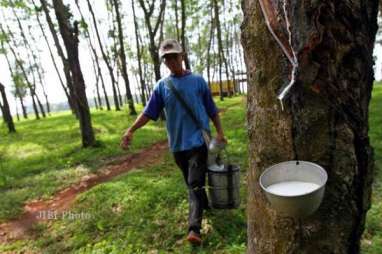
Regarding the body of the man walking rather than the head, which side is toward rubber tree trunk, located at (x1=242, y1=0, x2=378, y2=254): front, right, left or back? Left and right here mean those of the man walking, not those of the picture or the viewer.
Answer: front

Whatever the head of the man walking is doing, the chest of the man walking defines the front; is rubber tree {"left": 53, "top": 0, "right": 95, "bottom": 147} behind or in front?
behind

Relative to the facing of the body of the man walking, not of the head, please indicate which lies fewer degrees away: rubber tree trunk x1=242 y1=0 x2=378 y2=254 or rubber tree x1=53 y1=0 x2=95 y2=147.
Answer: the rubber tree trunk

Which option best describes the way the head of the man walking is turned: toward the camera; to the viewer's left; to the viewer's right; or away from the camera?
toward the camera

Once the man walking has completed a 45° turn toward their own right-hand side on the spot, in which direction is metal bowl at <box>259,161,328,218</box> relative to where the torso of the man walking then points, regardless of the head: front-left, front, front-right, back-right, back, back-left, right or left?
front-left
